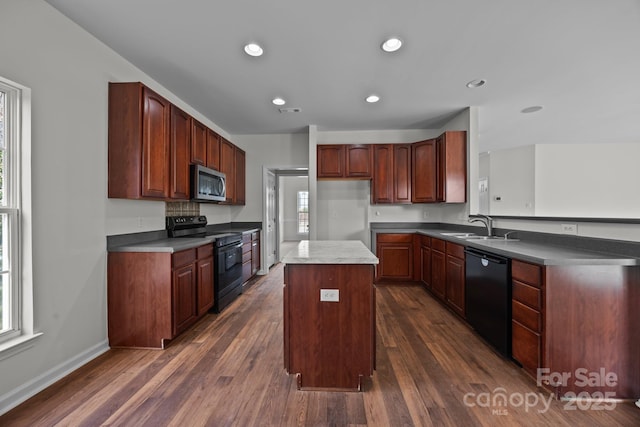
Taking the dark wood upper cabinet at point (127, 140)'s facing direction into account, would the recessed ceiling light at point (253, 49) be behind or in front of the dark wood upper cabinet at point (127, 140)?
in front

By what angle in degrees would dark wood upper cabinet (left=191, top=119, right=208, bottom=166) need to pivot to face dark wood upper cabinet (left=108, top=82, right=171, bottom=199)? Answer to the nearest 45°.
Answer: approximately 90° to its right

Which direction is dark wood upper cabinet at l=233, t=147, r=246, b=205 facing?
to the viewer's right

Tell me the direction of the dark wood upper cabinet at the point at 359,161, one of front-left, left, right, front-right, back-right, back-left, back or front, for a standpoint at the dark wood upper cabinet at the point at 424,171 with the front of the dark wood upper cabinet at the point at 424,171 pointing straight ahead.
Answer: front-right

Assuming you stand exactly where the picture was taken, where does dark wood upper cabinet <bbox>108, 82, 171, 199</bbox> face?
facing the viewer and to the right of the viewer

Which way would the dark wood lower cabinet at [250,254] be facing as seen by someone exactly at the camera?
facing to the right of the viewer

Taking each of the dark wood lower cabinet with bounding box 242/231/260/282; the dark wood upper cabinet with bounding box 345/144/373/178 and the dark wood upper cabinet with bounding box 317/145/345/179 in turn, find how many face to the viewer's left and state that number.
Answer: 0

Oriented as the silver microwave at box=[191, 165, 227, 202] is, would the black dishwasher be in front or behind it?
in front

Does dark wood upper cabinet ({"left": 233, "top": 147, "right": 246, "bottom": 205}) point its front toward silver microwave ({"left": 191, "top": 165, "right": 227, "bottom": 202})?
no

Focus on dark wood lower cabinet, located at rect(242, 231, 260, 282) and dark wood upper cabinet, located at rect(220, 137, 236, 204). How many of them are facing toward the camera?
0

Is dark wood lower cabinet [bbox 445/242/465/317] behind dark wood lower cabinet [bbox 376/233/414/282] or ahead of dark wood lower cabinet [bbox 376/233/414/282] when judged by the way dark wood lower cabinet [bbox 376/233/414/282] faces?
ahead

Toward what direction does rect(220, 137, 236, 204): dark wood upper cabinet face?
to the viewer's right

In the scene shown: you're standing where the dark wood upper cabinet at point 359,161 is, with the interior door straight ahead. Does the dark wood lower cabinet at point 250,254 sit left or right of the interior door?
left

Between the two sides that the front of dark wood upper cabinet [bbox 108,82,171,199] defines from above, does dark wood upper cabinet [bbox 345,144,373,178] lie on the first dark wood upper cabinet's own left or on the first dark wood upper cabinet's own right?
on the first dark wood upper cabinet's own left

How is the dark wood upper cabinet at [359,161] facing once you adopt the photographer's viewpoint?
facing the viewer

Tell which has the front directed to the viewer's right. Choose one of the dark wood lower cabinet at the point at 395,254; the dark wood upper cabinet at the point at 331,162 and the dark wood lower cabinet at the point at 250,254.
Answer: the dark wood lower cabinet at the point at 250,254

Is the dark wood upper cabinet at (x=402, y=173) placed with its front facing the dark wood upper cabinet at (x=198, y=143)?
no

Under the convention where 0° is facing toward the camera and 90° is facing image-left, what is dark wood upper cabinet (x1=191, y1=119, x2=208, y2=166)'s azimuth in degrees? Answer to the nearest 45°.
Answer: approximately 315°

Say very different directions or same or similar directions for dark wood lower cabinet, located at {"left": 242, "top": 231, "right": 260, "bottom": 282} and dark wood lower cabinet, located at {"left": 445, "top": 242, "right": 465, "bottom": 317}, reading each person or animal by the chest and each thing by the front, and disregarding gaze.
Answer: very different directions
